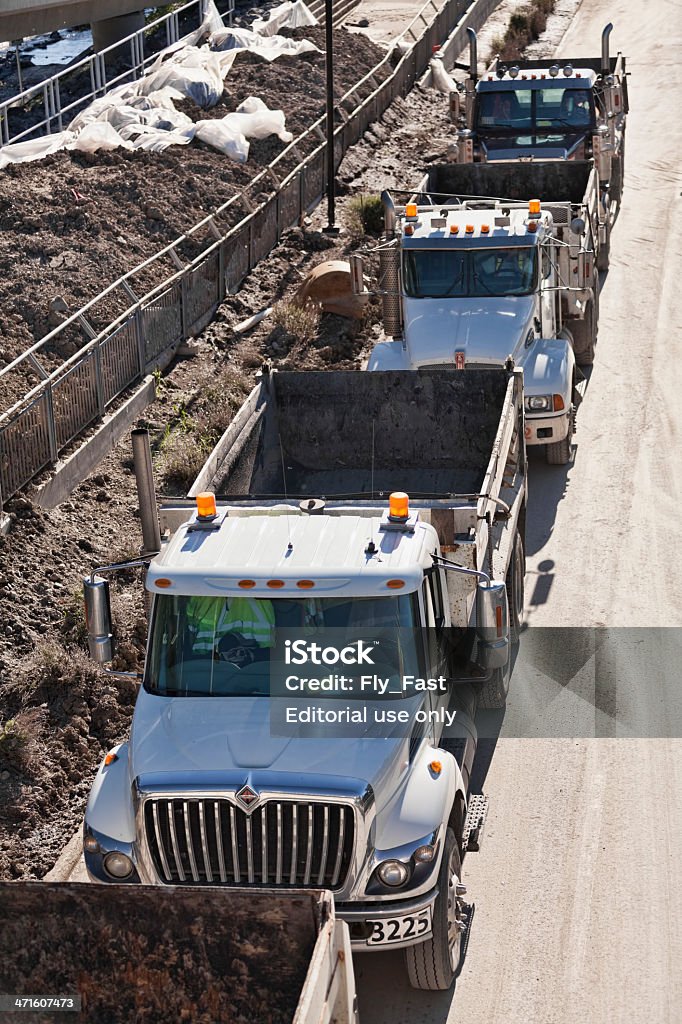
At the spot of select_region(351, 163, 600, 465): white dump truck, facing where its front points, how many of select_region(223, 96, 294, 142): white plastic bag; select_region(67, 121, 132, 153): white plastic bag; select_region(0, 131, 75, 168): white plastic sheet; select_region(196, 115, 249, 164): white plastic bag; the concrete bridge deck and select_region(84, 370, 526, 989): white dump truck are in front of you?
1

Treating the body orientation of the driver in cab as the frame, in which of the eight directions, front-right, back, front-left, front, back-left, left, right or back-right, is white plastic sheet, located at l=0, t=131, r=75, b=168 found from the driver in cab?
back

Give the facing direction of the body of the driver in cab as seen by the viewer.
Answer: toward the camera

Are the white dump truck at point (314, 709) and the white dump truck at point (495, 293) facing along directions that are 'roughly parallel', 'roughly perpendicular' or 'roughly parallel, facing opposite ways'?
roughly parallel

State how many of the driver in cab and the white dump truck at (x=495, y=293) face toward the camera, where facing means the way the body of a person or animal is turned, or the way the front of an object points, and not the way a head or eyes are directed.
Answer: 2

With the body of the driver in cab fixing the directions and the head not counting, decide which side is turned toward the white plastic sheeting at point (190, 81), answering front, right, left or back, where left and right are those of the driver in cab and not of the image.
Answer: back

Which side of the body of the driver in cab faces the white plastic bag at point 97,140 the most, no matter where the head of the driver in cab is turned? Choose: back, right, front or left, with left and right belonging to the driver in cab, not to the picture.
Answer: back

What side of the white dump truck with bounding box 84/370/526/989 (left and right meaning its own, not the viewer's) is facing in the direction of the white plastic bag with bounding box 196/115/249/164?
back

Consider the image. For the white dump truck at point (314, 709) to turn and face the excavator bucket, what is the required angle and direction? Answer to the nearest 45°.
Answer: approximately 180°

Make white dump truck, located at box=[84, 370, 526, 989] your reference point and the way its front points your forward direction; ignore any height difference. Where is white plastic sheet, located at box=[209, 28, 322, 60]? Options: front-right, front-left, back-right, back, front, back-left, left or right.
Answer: back

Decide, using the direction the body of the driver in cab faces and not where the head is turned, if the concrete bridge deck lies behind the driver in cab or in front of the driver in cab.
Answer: behind

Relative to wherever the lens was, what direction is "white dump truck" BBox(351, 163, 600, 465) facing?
facing the viewer
